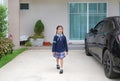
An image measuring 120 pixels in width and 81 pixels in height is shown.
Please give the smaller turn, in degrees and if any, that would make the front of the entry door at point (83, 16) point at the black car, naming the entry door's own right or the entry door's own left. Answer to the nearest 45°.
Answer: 0° — it already faces it

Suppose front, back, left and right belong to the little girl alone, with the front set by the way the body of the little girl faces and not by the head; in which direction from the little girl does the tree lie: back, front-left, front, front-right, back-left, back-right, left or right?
back-right

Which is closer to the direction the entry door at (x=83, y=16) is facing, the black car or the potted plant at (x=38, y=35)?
the black car

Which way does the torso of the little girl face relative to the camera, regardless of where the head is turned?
toward the camera

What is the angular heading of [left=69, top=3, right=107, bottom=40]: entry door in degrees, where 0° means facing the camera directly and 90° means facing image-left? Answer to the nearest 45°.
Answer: approximately 0°

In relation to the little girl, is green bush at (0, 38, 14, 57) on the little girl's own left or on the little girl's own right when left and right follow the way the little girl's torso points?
on the little girl's own right

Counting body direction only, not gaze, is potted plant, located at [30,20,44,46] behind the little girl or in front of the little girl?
behind

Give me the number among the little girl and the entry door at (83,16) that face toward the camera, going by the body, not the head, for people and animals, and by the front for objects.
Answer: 2

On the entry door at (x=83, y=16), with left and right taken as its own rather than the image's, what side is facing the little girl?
front

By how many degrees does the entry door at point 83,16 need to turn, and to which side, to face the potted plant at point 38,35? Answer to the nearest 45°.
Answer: approximately 90° to its right
